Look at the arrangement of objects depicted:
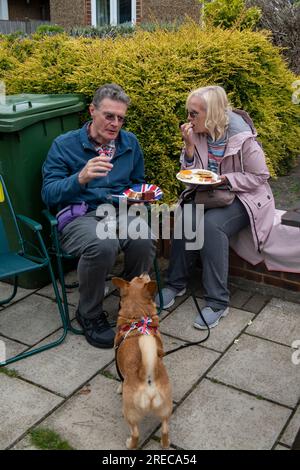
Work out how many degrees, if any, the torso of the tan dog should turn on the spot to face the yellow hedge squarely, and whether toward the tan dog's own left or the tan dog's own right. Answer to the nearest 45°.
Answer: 0° — it already faces it

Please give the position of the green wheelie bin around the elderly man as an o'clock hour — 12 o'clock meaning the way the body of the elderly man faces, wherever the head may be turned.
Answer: The green wheelie bin is roughly at 6 o'clock from the elderly man.

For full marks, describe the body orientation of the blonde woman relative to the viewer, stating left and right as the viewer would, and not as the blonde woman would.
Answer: facing the viewer and to the left of the viewer

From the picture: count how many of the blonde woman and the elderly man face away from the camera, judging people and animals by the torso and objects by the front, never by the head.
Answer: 0

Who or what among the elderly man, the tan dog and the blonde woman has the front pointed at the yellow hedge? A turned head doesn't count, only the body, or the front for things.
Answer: the tan dog

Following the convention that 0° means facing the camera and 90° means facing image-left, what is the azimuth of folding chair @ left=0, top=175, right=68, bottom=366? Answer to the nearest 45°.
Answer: approximately 315°

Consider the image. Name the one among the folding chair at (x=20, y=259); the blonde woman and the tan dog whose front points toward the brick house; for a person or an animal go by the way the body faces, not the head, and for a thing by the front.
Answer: the tan dog

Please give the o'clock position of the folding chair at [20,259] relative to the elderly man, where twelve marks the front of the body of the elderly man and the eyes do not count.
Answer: The folding chair is roughly at 4 o'clock from the elderly man.

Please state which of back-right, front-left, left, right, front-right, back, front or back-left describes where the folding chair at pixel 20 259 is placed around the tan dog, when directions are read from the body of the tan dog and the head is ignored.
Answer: front-left

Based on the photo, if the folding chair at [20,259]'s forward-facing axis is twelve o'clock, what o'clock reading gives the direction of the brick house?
The brick house is roughly at 8 o'clock from the folding chair.

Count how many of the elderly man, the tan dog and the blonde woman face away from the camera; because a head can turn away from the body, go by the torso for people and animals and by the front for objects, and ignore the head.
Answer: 1

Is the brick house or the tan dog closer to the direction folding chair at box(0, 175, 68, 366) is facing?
the tan dog

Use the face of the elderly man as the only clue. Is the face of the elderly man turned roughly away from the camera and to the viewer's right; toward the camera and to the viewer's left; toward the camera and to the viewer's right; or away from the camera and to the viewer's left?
toward the camera and to the viewer's right

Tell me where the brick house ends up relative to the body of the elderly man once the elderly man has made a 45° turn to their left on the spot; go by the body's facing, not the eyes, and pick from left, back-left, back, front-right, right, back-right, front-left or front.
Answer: left

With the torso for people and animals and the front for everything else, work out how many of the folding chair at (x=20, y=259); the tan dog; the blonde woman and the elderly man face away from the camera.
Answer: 1

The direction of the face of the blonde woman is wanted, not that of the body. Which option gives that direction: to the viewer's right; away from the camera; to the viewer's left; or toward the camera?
to the viewer's left

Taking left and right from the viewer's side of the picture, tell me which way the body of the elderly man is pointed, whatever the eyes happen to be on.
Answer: facing the viewer and to the right of the viewer

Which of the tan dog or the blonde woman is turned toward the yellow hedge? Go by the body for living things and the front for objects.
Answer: the tan dog

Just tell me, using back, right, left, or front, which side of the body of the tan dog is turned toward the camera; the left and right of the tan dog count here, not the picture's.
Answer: back

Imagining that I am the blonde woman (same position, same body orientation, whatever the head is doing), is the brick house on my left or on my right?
on my right

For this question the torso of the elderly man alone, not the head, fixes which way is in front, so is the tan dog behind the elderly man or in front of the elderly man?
in front

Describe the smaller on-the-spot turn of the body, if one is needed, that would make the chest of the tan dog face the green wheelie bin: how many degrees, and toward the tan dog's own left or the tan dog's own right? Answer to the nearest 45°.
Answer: approximately 45° to the tan dog's own left
